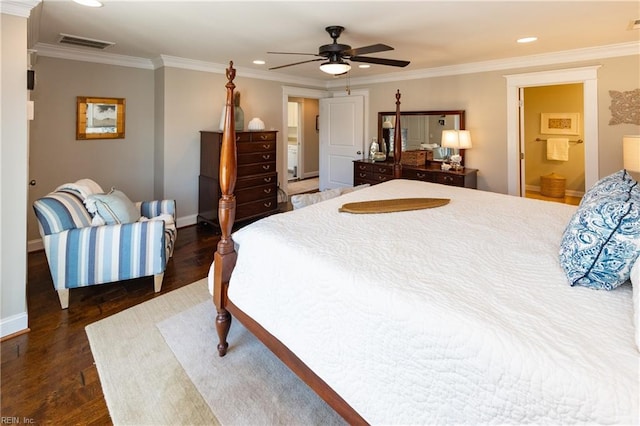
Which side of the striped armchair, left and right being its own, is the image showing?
right

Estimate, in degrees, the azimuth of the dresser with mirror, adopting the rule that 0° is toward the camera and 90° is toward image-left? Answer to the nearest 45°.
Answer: approximately 45°

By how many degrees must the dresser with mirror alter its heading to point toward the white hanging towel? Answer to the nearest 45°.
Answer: approximately 180°

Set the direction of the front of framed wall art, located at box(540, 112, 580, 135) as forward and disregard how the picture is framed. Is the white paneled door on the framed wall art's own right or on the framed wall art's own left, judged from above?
on the framed wall art's own right

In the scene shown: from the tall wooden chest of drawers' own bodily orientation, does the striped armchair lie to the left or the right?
on its right
